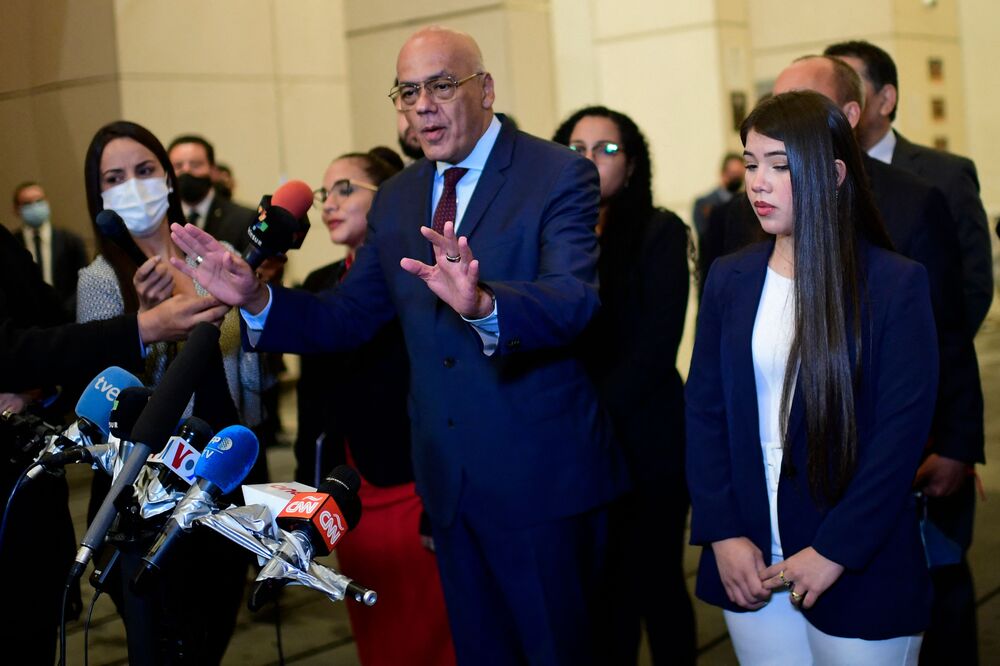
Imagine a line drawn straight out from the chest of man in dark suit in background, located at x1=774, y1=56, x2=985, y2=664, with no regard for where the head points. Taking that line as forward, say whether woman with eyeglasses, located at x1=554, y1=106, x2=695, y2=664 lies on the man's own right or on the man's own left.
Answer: on the man's own right

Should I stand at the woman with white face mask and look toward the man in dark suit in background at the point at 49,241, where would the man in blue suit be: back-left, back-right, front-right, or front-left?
back-right

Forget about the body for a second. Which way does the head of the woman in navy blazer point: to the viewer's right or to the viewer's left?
to the viewer's left

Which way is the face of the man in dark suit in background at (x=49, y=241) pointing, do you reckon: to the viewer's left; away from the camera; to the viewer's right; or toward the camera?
toward the camera

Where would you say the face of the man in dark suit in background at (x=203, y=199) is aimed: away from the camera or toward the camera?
toward the camera

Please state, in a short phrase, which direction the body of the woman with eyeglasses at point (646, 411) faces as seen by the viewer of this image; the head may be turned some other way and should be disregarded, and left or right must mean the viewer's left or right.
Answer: facing the viewer and to the left of the viewer

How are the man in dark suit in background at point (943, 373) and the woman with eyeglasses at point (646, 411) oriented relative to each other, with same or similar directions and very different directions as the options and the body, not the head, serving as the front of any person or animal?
same or similar directions

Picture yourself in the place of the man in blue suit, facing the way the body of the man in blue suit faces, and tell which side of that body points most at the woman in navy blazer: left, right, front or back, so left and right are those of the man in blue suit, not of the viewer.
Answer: left

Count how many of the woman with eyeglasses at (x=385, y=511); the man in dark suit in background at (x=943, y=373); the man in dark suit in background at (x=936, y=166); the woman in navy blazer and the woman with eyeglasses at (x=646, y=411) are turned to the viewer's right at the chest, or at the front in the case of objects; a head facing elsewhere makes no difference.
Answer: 0

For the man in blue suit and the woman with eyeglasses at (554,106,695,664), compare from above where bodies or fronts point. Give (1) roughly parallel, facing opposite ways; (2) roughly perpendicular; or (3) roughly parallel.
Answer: roughly parallel

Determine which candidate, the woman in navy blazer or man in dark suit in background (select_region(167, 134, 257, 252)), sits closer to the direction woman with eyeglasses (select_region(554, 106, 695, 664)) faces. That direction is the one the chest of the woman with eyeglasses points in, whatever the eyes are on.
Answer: the woman in navy blazer

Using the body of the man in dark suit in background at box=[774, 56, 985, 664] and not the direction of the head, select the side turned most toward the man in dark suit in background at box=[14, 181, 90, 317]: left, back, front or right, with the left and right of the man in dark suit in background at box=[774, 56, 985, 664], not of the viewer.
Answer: right

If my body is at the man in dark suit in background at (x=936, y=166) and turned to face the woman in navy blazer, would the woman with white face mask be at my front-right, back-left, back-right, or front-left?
front-right
